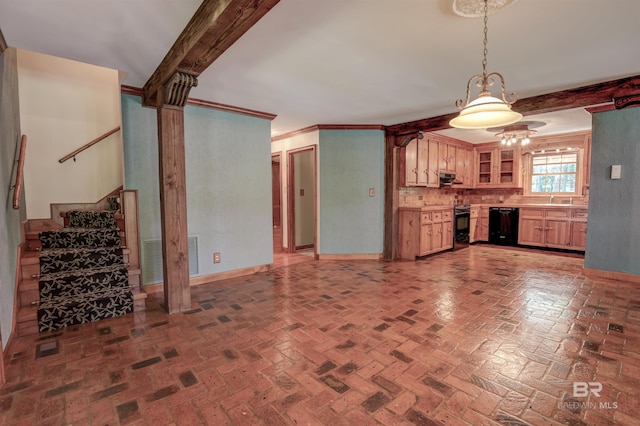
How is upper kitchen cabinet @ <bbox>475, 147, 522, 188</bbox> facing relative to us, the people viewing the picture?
facing the viewer

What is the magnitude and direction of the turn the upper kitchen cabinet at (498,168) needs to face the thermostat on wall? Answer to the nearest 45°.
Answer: approximately 45° to its left

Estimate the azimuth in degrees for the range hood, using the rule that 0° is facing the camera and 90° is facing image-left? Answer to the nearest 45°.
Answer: approximately 315°

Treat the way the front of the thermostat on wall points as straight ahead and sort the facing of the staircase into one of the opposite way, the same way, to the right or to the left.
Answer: to the left

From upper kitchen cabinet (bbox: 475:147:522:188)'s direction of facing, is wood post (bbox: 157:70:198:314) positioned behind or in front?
in front

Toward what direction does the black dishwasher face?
toward the camera

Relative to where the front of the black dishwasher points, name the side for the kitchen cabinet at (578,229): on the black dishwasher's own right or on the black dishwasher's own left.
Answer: on the black dishwasher's own left

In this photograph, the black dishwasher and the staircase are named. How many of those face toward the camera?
2

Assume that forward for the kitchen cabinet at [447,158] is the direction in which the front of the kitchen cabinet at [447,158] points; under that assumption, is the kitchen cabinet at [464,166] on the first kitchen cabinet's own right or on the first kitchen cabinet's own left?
on the first kitchen cabinet's own left

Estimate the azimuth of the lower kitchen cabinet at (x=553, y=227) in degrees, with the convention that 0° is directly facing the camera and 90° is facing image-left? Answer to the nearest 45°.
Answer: approximately 0°
